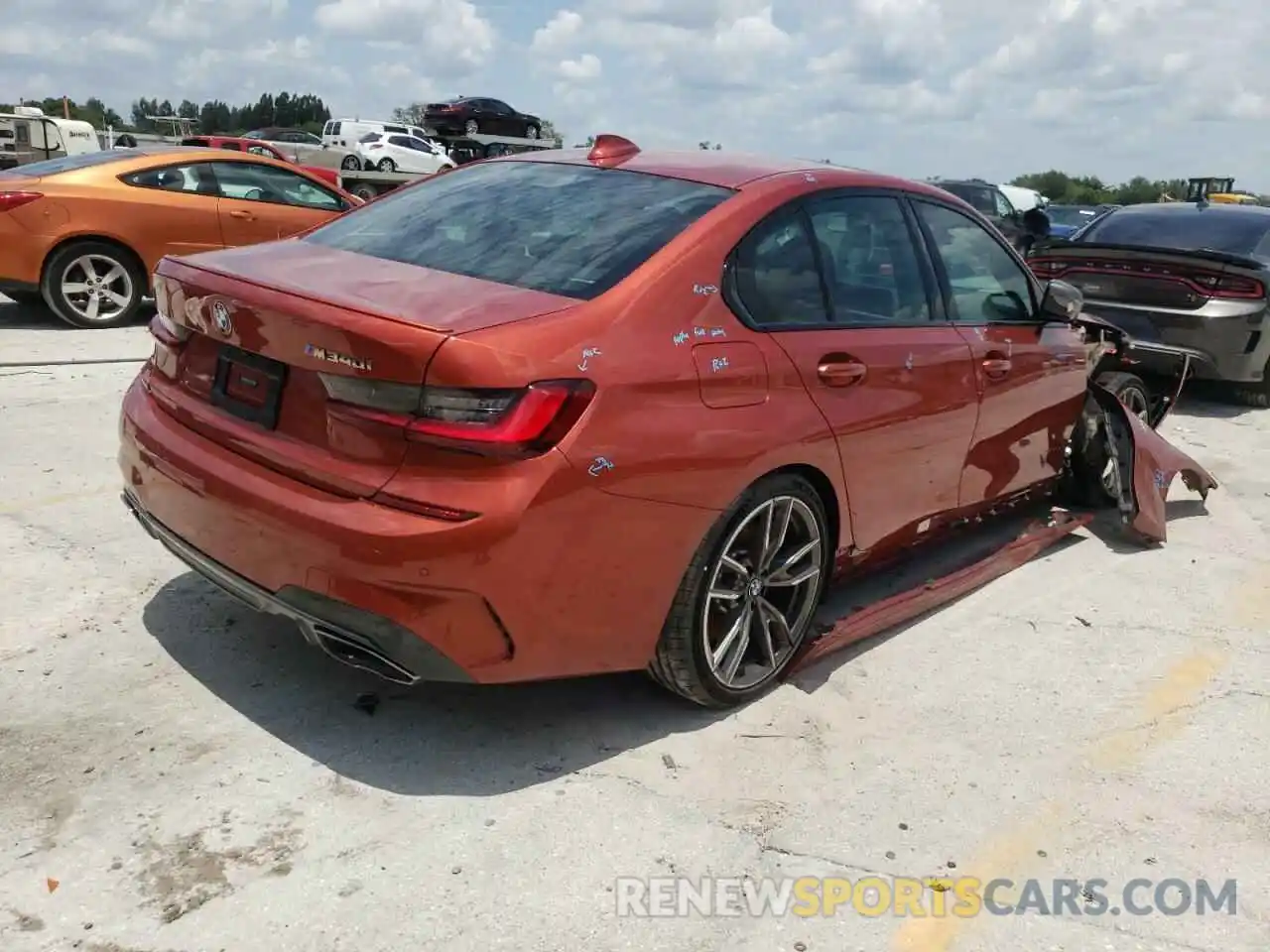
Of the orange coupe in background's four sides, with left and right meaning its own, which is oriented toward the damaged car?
right

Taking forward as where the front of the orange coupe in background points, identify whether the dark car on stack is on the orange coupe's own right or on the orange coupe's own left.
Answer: on the orange coupe's own left

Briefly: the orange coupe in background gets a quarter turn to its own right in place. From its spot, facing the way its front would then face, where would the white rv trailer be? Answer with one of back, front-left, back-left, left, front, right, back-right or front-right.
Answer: back

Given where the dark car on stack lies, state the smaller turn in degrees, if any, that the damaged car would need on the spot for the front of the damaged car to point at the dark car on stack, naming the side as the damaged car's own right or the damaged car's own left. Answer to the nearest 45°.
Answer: approximately 45° to the damaged car's own left

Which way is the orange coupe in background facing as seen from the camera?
to the viewer's right

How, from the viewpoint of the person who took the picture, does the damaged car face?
facing away from the viewer and to the right of the viewer

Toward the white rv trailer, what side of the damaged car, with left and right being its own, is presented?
left

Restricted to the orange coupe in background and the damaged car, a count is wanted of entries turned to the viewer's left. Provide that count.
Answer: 0

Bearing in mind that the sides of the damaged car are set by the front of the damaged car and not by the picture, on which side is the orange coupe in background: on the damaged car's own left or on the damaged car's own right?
on the damaged car's own left
